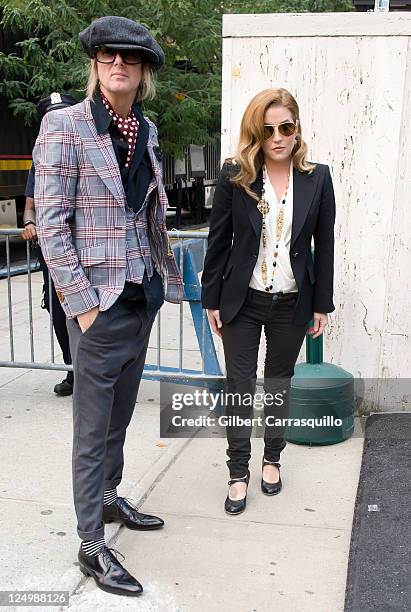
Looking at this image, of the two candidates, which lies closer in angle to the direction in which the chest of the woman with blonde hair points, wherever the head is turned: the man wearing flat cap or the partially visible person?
the man wearing flat cap

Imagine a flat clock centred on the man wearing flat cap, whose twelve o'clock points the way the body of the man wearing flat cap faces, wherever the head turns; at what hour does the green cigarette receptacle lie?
The green cigarette receptacle is roughly at 9 o'clock from the man wearing flat cap.

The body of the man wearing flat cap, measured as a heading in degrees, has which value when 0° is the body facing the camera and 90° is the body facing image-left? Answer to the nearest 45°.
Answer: approximately 315°

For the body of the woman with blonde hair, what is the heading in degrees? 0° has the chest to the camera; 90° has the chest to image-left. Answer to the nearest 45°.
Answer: approximately 0°

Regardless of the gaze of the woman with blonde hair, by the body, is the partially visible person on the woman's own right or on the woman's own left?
on the woman's own right

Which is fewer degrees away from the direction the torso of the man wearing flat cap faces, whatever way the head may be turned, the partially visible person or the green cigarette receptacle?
the green cigarette receptacle
